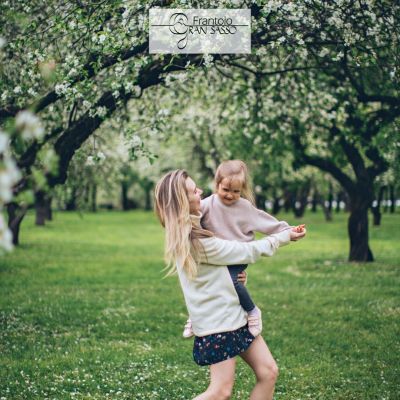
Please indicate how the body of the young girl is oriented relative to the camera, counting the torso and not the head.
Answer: toward the camera

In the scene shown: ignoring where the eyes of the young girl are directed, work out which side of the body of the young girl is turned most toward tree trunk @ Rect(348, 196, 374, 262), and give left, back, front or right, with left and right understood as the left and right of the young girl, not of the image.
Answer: back

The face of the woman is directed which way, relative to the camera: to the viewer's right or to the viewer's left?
to the viewer's right

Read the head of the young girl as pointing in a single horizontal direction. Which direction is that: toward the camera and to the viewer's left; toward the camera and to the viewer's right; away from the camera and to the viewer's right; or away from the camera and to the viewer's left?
toward the camera and to the viewer's left

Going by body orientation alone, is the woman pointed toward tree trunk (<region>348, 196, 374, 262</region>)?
no

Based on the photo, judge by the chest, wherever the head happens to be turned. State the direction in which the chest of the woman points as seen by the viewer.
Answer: to the viewer's right
